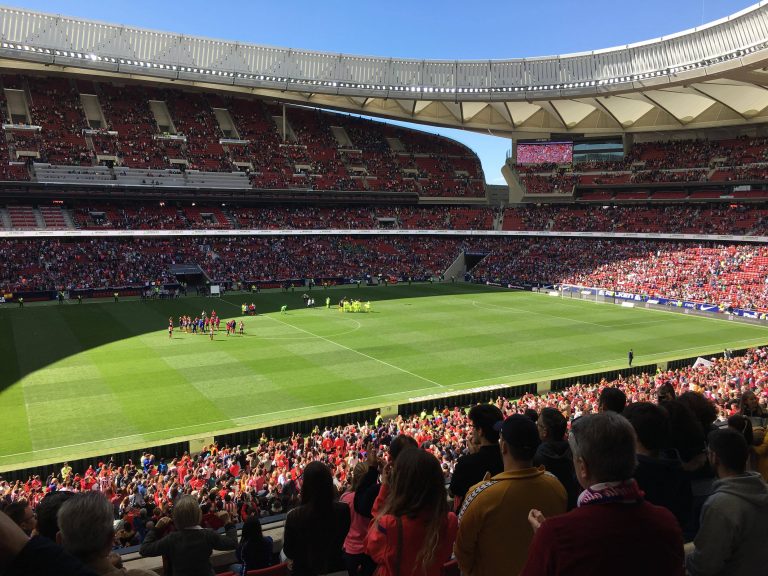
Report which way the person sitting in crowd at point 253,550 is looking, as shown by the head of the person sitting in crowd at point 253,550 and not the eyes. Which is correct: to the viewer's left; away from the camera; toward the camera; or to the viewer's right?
away from the camera

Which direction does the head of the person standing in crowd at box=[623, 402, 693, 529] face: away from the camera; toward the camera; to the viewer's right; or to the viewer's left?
away from the camera

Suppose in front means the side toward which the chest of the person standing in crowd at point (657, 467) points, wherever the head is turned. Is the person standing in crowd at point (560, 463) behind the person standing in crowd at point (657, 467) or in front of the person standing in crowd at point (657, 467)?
in front

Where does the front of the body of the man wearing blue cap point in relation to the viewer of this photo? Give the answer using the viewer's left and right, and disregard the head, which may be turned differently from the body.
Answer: facing away from the viewer

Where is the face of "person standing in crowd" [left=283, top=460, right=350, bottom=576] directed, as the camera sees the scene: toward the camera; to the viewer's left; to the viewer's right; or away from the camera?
away from the camera

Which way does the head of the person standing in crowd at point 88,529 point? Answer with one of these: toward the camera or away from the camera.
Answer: away from the camera

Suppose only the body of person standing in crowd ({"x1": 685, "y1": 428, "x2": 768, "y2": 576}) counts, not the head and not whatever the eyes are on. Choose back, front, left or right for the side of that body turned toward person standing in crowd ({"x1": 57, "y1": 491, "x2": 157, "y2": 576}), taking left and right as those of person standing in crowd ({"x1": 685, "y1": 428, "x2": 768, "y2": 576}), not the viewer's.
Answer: left

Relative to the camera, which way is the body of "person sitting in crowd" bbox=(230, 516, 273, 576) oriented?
away from the camera

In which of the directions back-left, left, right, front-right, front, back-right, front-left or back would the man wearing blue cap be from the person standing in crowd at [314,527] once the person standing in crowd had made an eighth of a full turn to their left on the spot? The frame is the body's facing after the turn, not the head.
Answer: back

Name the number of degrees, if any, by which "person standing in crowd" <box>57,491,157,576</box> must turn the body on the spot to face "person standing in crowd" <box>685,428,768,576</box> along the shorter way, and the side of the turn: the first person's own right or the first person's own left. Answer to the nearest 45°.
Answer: approximately 90° to the first person's own right
